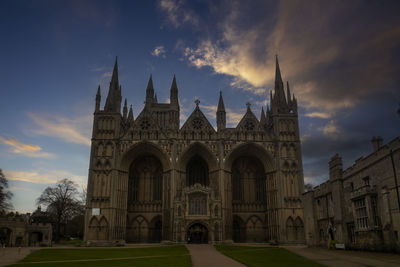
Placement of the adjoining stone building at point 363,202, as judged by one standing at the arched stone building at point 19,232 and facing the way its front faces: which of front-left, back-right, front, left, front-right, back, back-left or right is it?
front-left

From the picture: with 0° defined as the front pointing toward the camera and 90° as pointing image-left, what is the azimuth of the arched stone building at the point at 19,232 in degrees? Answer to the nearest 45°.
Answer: approximately 0°
